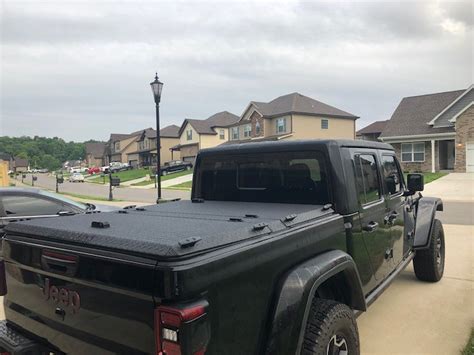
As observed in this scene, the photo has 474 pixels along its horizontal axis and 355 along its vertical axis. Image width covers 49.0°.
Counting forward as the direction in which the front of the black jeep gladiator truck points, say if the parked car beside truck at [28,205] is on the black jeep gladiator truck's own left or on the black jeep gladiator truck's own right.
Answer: on the black jeep gladiator truck's own left

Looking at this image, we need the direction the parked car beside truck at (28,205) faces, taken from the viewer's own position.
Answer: facing to the right of the viewer

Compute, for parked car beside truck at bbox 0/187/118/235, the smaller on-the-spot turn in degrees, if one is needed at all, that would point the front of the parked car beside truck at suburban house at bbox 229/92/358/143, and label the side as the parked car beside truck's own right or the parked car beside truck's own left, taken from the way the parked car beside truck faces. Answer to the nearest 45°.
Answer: approximately 45° to the parked car beside truck's own left

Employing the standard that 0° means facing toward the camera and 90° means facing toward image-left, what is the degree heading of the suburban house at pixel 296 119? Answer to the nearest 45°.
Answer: approximately 45°

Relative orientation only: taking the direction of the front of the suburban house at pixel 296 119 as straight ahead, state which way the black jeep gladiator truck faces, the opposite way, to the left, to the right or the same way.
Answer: the opposite way

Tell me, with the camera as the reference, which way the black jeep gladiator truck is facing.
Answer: facing away from the viewer and to the right of the viewer

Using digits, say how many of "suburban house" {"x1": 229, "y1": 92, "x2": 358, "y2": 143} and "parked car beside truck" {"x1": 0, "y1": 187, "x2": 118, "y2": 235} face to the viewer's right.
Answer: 1

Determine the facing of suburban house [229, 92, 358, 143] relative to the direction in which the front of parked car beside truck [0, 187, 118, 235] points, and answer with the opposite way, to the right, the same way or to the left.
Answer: the opposite way

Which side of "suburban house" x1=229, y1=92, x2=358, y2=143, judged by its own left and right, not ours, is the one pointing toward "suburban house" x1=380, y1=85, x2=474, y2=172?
left

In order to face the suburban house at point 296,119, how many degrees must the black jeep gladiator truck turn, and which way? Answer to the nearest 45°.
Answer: approximately 45° to its left
